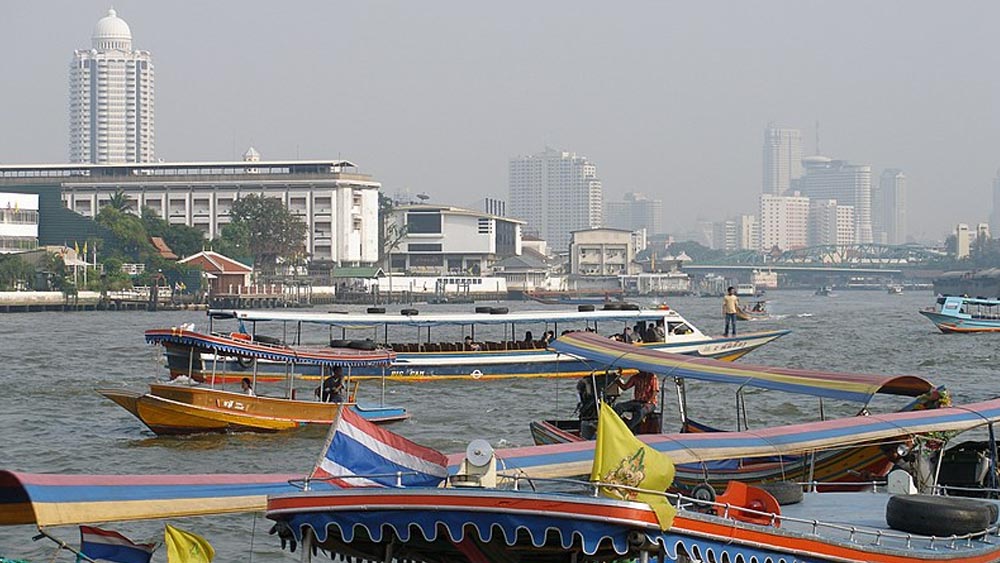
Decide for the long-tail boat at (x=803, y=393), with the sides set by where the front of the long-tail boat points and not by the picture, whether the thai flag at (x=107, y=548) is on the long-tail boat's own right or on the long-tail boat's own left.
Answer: on the long-tail boat's own right

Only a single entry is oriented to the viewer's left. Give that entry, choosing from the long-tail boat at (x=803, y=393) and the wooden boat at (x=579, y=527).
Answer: the wooden boat

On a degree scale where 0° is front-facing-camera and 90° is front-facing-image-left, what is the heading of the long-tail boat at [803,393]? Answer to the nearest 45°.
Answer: approximately 315°

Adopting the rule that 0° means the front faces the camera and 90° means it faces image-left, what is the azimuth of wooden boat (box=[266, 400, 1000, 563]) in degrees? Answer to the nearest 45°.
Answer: approximately 90°

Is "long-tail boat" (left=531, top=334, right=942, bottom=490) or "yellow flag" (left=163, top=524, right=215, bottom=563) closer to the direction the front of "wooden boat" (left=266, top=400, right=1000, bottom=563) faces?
the yellow flag
